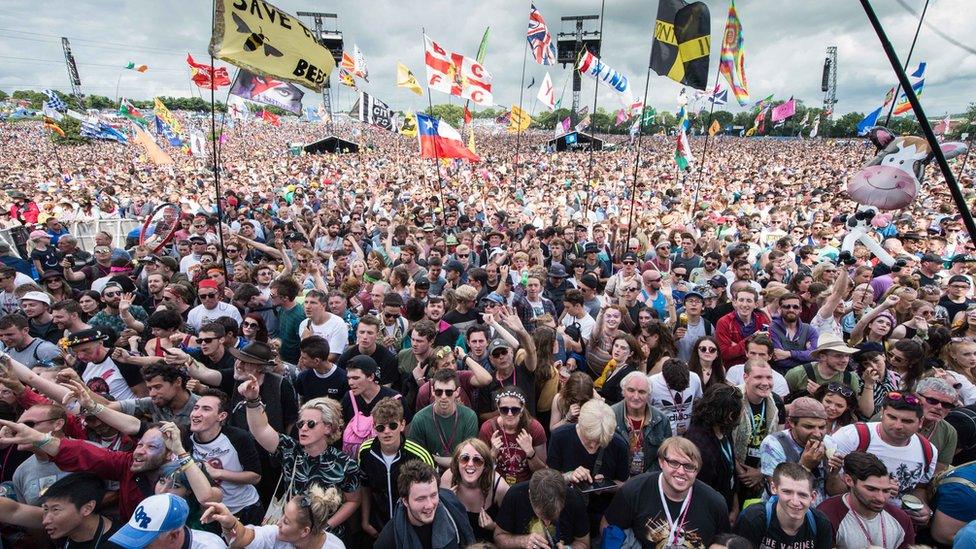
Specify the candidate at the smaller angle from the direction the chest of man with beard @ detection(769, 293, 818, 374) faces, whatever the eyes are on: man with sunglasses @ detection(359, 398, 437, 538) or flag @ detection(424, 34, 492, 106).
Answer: the man with sunglasses

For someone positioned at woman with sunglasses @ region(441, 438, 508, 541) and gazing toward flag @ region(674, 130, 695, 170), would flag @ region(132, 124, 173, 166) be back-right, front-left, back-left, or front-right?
front-left

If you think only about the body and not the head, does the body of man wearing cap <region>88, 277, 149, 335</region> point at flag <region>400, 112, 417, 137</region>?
no

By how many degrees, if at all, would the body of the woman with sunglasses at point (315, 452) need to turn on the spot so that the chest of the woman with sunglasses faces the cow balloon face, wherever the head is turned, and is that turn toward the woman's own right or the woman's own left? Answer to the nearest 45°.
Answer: approximately 135° to the woman's own left

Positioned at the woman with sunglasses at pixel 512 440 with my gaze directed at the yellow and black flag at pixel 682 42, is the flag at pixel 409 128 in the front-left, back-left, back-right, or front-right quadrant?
front-left

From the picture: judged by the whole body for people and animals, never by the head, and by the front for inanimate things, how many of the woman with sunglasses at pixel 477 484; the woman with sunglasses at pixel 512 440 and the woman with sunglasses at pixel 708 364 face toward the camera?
3

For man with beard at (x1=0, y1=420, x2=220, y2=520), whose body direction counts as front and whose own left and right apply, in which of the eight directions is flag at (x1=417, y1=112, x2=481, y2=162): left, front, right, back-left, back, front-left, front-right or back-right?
back

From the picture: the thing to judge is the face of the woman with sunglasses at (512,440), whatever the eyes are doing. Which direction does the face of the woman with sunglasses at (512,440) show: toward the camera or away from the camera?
toward the camera

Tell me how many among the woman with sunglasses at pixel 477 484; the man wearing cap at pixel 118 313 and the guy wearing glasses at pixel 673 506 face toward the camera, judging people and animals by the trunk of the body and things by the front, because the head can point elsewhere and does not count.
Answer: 3

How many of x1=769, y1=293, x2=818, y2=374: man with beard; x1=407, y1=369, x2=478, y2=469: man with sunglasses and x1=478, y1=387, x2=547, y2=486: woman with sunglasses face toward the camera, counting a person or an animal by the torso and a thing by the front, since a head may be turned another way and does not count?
3

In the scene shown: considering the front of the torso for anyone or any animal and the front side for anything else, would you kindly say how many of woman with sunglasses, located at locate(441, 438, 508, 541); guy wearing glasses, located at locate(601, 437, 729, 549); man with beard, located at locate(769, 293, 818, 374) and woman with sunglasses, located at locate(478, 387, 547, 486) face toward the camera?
4

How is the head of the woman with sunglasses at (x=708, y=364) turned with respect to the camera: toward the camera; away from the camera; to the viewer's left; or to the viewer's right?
toward the camera

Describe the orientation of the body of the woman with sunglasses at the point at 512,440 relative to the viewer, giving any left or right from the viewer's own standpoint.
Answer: facing the viewer

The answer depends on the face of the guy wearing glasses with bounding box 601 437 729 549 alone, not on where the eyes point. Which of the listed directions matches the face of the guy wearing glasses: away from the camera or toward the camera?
toward the camera

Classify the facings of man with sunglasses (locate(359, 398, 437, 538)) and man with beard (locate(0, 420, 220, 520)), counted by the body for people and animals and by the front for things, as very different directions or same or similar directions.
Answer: same or similar directions

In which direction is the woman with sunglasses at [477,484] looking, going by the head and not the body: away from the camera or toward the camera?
toward the camera

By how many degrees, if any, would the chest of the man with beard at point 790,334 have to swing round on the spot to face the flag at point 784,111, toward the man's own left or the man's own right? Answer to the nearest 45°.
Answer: approximately 180°

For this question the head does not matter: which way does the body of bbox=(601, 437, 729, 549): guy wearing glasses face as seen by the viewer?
toward the camera

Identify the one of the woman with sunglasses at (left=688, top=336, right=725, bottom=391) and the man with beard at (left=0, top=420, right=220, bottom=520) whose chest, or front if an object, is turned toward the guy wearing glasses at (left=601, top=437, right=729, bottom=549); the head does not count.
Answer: the woman with sunglasses

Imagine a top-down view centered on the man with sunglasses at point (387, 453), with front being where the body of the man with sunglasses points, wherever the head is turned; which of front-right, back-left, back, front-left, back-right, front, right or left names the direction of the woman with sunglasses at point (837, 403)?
left

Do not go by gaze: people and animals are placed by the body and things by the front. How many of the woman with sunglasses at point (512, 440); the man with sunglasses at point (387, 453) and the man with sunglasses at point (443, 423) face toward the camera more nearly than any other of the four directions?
3
